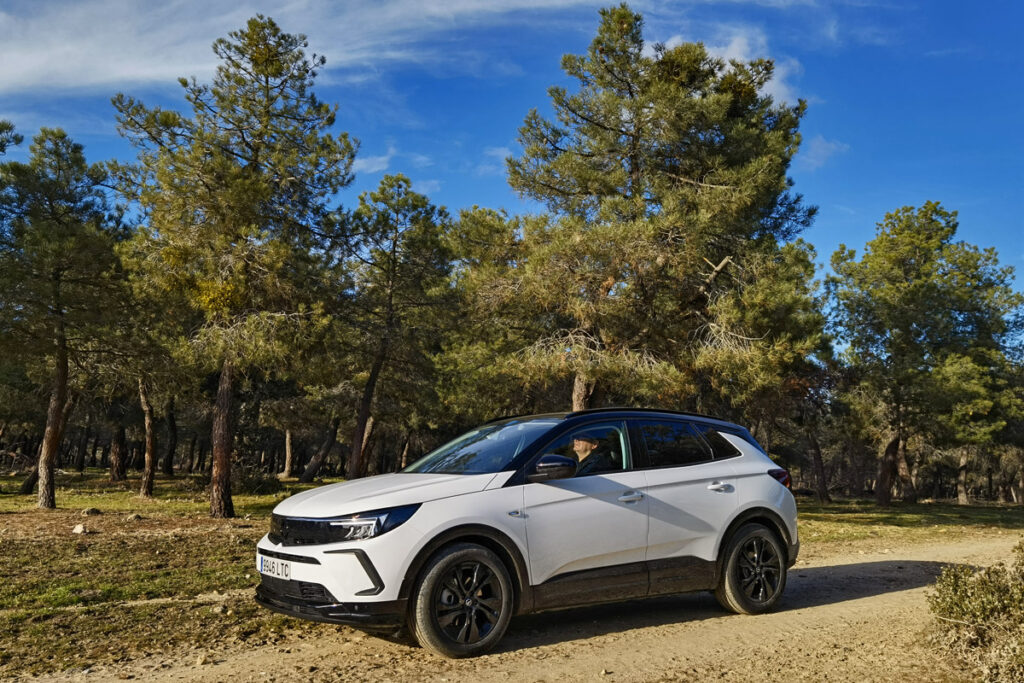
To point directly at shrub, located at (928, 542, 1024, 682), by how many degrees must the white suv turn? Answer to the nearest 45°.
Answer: approximately 135° to its left

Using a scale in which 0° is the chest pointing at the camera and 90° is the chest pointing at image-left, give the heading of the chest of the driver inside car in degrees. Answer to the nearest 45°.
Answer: approximately 45°

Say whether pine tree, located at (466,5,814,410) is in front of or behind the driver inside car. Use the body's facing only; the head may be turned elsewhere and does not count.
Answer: behind

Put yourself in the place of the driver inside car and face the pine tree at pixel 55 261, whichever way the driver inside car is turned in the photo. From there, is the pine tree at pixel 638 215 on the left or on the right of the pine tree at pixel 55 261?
right

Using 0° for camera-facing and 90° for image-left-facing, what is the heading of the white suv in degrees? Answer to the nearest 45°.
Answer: approximately 45°

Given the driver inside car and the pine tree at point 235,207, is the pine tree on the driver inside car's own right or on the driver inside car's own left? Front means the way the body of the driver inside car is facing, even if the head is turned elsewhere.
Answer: on the driver inside car's own right

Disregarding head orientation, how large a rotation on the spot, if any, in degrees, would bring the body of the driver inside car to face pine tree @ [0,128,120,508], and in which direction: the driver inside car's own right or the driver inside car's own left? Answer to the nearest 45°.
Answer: approximately 90° to the driver inside car's own right
